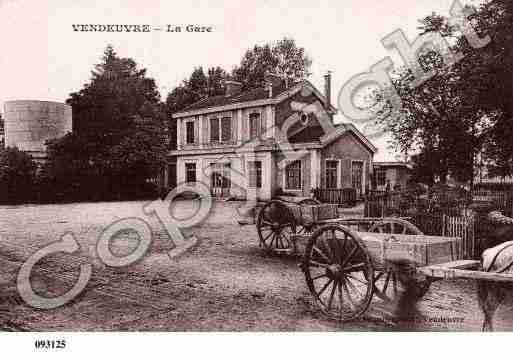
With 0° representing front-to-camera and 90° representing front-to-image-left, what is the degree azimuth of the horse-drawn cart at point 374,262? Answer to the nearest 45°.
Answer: approximately 315°

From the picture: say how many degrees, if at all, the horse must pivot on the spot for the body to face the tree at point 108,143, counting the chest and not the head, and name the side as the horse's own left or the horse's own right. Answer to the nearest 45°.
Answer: approximately 135° to the horse's own left

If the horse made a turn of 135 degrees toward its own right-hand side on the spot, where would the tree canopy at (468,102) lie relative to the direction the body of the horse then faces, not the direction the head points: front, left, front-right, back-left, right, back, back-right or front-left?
back-right

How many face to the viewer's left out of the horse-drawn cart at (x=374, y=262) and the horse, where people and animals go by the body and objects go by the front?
0

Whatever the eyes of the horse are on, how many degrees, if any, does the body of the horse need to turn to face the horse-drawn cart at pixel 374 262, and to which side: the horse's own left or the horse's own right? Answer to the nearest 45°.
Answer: approximately 180°

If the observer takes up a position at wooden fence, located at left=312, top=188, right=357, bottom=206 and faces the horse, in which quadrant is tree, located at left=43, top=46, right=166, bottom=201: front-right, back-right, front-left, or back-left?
back-right

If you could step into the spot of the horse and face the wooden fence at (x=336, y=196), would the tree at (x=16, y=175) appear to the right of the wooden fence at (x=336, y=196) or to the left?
left

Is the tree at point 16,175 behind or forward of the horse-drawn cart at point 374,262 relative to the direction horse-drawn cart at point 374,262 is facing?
behind

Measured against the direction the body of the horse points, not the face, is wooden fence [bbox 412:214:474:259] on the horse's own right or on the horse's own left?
on the horse's own left

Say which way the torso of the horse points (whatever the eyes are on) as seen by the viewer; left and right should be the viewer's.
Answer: facing to the right of the viewer
